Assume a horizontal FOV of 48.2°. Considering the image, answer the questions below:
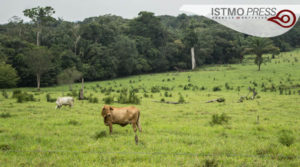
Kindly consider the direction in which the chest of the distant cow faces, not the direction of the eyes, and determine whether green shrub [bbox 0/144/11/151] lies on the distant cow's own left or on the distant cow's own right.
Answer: on the distant cow's own left

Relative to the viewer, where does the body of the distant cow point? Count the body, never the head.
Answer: to the viewer's left

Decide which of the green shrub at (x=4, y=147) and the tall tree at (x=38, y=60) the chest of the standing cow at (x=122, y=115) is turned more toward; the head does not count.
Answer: the green shrub

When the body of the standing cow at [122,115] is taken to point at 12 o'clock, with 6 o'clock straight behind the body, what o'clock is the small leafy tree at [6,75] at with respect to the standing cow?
The small leafy tree is roughly at 2 o'clock from the standing cow.

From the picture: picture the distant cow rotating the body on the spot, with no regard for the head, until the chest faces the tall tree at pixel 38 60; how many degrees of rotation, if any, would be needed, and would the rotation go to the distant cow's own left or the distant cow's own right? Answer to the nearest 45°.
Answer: approximately 90° to the distant cow's own right

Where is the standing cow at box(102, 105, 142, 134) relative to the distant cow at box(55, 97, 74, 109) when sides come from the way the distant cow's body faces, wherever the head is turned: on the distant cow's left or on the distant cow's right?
on the distant cow's left

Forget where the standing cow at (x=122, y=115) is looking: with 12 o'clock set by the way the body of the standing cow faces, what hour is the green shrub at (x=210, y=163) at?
The green shrub is roughly at 8 o'clock from the standing cow.

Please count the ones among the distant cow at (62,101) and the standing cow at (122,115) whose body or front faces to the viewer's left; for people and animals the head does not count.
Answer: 2

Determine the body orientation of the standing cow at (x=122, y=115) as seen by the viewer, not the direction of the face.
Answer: to the viewer's left
